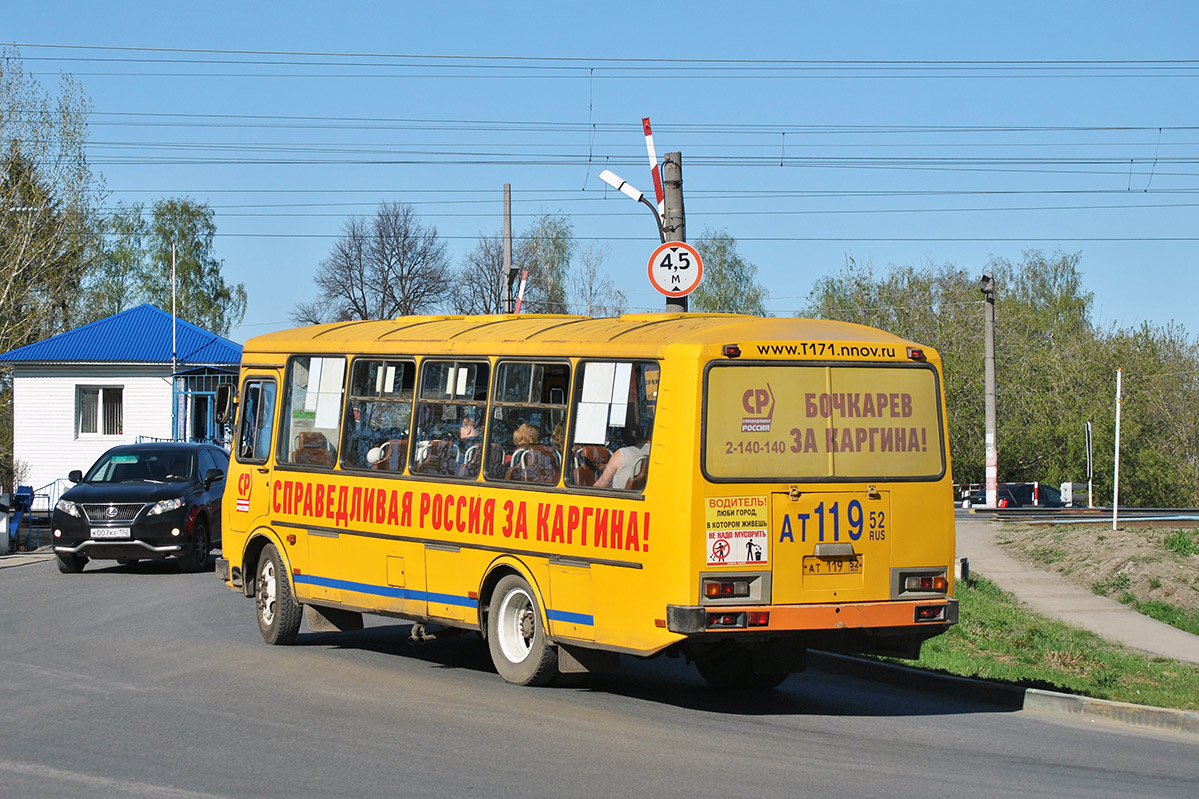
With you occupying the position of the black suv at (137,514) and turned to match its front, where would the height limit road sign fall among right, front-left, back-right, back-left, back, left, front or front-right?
left

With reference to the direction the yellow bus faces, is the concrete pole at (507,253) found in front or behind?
in front

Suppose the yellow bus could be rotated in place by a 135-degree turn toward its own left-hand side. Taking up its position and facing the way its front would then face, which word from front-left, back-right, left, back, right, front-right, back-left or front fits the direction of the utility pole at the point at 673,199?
back

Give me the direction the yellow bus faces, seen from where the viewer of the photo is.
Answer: facing away from the viewer and to the left of the viewer

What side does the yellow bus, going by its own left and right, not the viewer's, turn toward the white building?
front

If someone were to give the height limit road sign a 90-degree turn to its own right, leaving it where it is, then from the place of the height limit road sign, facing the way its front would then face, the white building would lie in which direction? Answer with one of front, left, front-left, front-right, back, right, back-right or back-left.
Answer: front-right

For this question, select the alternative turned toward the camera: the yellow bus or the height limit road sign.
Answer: the height limit road sign

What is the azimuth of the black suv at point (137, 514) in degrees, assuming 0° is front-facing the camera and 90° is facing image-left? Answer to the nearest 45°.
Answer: approximately 45°

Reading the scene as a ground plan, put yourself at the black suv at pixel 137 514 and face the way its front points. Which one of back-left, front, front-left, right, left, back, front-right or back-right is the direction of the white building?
back-right

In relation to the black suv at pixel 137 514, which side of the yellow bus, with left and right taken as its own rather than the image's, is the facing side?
front

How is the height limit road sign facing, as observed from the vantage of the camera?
facing the viewer

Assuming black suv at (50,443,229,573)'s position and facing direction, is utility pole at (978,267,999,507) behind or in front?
behind

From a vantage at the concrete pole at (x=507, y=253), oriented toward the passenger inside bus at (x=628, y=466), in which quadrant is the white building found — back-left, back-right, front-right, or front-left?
front-right

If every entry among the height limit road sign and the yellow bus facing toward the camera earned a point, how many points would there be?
1
